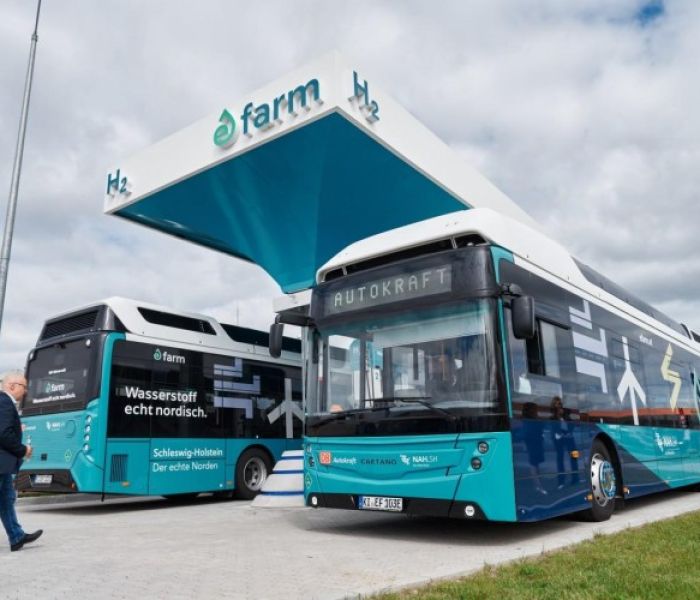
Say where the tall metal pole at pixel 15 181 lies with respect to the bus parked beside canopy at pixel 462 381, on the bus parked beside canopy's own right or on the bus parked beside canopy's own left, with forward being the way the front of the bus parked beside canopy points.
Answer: on the bus parked beside canopy's own right

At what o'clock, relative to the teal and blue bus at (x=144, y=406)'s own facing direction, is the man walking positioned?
The man walking is roughly at 5 o'clock from the teal and blue bus.

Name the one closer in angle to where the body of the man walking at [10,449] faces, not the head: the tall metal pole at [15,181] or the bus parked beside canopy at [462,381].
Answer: the bus parked beside canopy

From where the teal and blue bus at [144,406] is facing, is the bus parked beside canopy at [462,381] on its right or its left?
on its right

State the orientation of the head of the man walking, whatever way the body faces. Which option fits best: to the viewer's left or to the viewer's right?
to the viewer's right

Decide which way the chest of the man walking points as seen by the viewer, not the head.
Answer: to the viewer's right

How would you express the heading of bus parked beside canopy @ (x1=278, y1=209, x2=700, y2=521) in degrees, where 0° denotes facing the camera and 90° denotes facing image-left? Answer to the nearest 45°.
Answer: approximately 45°

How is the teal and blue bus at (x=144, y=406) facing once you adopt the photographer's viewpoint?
facing away from the viewer and to the right of the viewer

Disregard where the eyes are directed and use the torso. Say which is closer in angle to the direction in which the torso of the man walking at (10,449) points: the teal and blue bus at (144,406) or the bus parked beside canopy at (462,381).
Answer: the bus parked beside canopy

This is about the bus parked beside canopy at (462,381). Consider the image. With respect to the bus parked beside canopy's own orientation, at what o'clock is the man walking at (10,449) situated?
The man walking is roughly at 1 o'clock from the bus parked beside canopy.

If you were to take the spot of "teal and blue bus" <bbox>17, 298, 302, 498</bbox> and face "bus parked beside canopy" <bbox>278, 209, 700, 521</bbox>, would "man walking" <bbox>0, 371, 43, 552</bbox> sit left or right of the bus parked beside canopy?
right
